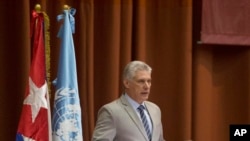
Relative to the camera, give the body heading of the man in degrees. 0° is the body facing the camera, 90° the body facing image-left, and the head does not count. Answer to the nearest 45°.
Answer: approximately 315°

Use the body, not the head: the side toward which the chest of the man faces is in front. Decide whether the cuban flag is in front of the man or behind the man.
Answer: behind
